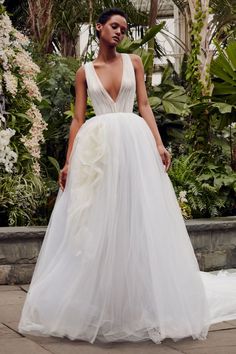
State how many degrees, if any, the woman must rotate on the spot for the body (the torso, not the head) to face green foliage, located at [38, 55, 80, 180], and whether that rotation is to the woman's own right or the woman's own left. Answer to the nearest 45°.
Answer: approximately 180°

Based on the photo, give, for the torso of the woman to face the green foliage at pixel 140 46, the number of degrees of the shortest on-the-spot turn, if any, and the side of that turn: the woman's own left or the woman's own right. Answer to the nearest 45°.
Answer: approximately 180°

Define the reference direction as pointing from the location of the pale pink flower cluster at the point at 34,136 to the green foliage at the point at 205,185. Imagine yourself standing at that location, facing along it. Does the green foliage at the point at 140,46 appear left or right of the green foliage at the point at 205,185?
left

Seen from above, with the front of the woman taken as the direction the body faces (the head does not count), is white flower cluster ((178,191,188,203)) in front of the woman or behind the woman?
behind

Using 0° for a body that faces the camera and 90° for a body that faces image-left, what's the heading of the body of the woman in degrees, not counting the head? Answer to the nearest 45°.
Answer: approximately 0°

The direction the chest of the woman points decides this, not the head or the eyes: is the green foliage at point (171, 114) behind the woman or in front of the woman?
behind
